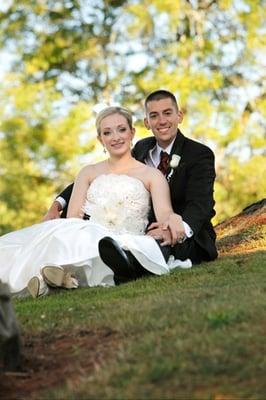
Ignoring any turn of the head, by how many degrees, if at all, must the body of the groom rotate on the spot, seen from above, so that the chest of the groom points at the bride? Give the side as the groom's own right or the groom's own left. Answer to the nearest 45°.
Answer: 0° — they already face them

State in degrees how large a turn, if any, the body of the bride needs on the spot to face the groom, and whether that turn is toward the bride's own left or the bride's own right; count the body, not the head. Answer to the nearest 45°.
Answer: approximately 135° to the bride's own left

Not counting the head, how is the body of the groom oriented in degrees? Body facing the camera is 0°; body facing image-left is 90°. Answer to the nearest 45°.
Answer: approximately 45°

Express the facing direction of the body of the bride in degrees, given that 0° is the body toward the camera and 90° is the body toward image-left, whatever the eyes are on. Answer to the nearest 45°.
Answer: approximately 0°

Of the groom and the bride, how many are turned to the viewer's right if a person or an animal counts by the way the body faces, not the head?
0
